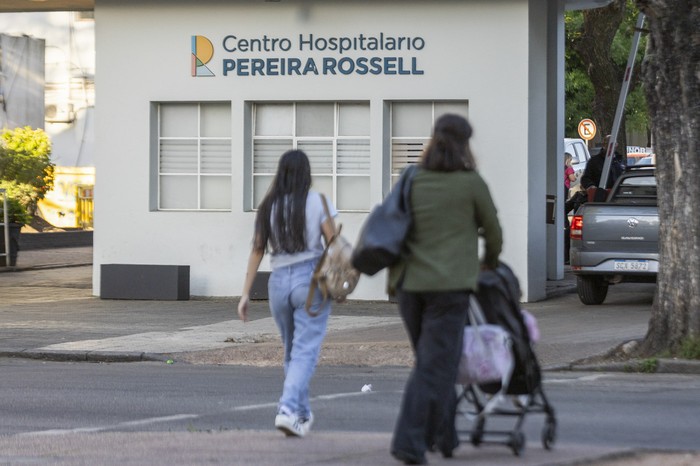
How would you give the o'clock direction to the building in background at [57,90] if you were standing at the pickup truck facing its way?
The building in background is roughly at 11 o'clock from the pickup truck.

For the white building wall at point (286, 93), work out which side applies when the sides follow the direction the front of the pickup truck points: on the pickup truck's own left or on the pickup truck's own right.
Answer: on the pickup truck's own left

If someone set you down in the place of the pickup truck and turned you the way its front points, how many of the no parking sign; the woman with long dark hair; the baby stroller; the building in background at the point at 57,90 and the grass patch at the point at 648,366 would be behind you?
3

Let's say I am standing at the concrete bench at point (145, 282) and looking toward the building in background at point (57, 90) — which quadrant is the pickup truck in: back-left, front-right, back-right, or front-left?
back-right

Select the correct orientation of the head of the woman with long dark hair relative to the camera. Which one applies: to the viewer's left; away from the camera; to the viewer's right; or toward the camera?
away from the camera

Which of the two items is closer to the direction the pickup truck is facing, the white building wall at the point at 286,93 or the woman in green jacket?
the white building wall

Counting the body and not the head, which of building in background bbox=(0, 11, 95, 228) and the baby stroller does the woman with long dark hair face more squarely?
the building in background

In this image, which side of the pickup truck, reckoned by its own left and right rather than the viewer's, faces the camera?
back

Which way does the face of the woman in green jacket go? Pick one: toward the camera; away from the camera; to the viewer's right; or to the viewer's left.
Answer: away from the camera

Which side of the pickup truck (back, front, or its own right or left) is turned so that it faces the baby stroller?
back

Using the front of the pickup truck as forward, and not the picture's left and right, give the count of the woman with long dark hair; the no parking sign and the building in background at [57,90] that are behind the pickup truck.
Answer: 1

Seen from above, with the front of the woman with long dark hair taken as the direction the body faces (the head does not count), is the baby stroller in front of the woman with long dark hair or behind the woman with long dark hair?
behind

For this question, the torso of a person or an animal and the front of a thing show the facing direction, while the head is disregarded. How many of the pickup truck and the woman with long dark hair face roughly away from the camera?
2

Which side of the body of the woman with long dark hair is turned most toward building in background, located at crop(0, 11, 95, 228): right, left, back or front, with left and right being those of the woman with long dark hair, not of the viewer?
front

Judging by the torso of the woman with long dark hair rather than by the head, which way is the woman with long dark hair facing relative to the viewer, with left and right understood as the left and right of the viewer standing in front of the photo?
facing away from the viewer

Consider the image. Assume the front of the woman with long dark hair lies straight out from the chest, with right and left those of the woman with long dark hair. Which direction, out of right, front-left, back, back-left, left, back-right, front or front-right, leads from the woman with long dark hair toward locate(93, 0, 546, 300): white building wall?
front
